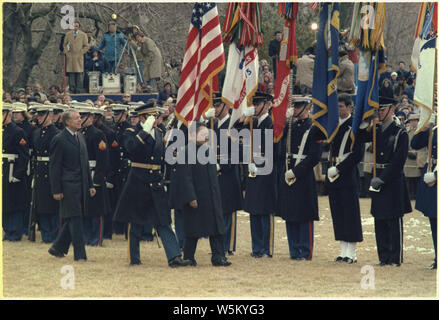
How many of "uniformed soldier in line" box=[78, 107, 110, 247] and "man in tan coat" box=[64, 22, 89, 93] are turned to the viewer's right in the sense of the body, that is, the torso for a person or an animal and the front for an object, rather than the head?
0

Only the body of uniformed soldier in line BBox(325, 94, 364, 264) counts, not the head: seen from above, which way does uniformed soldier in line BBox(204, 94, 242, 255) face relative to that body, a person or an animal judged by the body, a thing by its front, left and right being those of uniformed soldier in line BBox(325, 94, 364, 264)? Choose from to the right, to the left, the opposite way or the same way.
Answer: the same way

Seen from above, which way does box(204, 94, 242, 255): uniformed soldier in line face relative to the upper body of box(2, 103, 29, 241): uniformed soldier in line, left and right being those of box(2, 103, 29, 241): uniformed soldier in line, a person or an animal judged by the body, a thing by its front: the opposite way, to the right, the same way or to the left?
the same way

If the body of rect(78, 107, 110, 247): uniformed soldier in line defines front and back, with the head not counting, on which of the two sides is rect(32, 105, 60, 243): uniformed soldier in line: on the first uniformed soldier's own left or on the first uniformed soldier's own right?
on the first uniformed soldier's own right

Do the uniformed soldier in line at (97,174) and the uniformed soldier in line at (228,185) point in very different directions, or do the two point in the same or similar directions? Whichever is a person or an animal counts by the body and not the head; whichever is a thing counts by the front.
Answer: same or similar directions

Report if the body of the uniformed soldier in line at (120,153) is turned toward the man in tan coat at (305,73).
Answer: no

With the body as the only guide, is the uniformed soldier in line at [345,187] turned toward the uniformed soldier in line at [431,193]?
no

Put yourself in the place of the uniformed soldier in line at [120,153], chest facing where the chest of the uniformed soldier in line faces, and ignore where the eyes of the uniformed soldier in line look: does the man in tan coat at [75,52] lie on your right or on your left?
on your right

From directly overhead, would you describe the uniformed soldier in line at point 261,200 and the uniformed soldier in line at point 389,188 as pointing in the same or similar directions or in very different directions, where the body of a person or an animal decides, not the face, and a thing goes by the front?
same or similar directions

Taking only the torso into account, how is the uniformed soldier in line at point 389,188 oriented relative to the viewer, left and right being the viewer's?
facing the viewer and to the left of the viewer

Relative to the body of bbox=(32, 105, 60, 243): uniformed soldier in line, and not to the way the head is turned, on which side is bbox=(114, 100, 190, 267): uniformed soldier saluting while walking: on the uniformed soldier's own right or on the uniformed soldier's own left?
on the uniformed soldier's own left

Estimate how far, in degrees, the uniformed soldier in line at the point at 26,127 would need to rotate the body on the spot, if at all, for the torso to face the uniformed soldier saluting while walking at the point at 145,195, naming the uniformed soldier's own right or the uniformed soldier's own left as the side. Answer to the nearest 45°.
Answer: approximately 90° to the uniformed soldier's own left

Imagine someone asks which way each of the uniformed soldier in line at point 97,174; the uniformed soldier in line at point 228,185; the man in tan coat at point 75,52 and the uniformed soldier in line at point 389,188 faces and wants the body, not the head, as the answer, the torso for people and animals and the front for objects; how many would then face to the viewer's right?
0

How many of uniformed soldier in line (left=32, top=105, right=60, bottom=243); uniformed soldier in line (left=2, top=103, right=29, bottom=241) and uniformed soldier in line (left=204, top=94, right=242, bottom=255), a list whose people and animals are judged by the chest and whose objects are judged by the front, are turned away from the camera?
0
